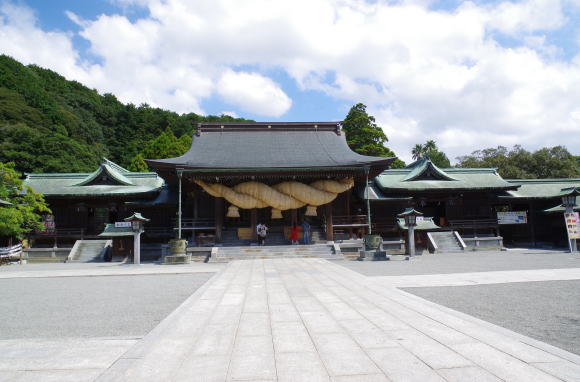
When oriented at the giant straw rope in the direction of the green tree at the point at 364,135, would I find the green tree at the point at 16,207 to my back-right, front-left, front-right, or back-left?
back-left

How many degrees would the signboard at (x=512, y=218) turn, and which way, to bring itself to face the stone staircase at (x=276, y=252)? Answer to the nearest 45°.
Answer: approximately 45° to its right

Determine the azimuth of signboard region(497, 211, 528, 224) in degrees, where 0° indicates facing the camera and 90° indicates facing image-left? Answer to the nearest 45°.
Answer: approximately 0°

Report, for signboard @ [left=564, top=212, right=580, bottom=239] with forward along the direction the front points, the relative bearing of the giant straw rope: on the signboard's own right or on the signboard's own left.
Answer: on the signboard's own right

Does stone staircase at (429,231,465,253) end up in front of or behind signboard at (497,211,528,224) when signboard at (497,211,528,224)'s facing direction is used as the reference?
in front

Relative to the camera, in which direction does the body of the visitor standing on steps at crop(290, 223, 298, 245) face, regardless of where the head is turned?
away from the camera

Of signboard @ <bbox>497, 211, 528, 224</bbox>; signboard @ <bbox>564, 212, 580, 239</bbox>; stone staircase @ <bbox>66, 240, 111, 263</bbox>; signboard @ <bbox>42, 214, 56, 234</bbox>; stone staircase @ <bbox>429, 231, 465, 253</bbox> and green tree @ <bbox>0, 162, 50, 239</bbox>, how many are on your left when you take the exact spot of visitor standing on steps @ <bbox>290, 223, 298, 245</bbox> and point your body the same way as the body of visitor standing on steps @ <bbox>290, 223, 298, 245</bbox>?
3

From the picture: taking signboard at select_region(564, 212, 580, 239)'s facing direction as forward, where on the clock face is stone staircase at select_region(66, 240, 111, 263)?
The stone staircase is roughly at 2 o'clock from the signboard.

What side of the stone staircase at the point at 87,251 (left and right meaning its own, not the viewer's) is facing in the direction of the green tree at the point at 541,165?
left

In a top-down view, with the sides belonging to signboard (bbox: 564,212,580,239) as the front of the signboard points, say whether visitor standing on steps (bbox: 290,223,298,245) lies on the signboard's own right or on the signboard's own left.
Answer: on the signboard's own right

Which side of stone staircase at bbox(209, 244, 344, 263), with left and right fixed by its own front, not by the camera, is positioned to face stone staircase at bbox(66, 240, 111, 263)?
right

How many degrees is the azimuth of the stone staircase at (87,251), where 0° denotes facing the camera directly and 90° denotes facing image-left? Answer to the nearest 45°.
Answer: approximately 0°
